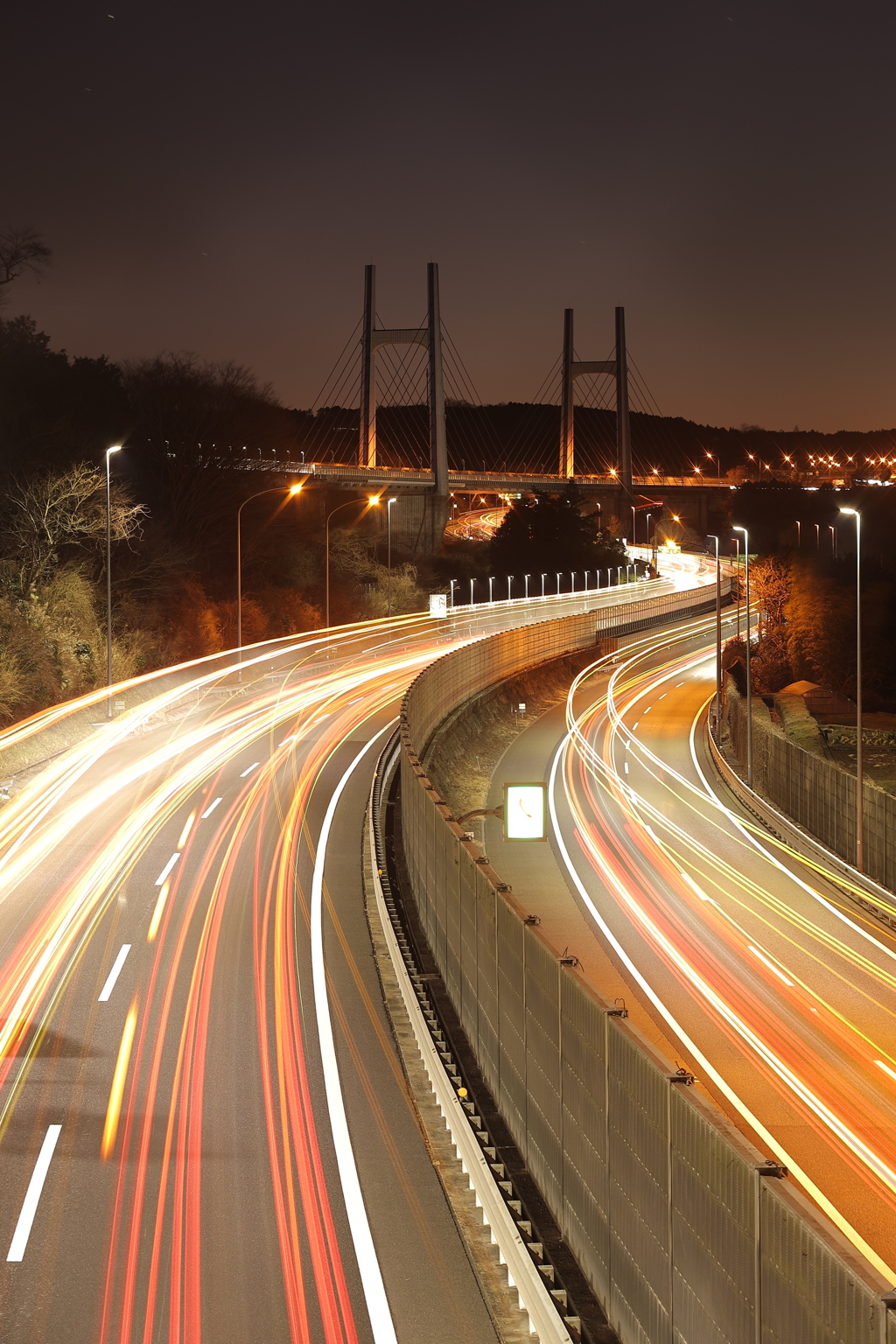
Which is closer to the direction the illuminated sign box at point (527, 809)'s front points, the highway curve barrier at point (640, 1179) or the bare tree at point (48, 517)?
the highway curve barrier

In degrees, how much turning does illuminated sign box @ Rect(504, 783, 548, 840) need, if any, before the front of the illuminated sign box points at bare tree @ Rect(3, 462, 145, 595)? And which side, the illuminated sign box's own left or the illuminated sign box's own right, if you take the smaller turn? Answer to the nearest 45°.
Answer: approximately 135° to the illuminated sign box's own right

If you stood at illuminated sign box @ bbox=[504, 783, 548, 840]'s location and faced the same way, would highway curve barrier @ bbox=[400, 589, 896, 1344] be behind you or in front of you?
in front

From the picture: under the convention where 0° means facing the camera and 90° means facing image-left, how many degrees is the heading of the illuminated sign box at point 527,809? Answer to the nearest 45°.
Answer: approximately 0°
